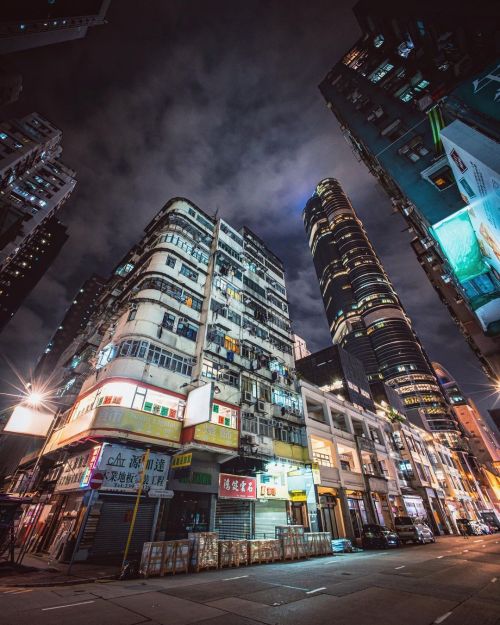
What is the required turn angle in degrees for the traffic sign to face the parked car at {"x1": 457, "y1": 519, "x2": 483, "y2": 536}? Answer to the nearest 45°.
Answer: approximately 90° to its left

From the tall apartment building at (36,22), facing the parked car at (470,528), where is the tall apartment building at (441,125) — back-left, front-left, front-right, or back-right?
front-right

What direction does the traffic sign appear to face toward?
toward the camera

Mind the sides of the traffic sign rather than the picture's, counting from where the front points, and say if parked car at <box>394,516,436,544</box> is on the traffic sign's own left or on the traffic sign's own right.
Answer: on the traffic sign's own left

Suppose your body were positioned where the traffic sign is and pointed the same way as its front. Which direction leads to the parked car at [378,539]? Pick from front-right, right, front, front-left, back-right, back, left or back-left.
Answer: left

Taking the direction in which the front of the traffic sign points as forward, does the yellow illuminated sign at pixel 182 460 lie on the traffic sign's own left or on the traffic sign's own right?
on the traffic sign's own left

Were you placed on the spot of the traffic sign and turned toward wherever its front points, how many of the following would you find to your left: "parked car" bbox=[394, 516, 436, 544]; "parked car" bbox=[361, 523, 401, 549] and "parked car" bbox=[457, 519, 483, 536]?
3

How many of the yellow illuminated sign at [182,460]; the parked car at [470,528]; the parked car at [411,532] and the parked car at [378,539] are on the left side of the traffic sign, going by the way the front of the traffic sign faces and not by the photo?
4
